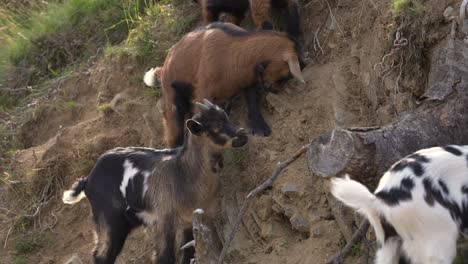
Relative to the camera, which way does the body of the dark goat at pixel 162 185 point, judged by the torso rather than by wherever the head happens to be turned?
to the viewer's right

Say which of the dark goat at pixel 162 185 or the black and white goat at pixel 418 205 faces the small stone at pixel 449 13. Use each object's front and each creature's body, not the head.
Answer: the dark goat

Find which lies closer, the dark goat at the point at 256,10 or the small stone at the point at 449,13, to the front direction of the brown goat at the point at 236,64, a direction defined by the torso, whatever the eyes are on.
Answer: the small stone

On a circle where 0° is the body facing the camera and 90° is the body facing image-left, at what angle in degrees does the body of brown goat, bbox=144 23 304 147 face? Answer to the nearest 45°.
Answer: approximately 270°

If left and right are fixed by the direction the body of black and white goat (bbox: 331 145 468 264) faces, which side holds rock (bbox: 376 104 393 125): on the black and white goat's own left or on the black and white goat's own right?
on the black and white goat's own left

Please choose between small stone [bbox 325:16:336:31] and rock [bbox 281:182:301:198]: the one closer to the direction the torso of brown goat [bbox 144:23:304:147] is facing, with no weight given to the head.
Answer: the small stone

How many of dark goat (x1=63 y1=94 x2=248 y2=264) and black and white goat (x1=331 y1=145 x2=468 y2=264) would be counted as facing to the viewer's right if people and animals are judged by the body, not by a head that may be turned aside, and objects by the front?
2

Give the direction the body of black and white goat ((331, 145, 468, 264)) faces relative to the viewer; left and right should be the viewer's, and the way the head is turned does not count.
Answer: facing to the right of the viewer
